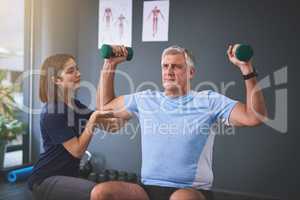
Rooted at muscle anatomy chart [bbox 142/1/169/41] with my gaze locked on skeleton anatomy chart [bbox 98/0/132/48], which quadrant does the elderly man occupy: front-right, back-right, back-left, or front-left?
back-left

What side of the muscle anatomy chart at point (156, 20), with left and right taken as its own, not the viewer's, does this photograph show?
front

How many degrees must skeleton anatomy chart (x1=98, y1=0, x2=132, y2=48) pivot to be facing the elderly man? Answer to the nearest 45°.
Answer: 0° — it already faces them

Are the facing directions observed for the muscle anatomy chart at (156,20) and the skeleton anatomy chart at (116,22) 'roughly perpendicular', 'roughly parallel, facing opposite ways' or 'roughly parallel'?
roughly parallel

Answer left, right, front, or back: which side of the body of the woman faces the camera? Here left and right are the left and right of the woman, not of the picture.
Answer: right

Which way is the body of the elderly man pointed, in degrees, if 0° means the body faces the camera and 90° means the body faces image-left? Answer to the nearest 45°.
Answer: approximately 45°

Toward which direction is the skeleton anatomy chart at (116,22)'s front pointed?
toward the camera

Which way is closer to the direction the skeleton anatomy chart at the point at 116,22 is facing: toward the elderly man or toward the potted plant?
the elderly man

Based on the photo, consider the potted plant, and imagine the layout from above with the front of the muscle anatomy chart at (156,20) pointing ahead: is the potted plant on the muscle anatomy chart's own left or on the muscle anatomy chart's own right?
on the muscle anatomy chart's own right

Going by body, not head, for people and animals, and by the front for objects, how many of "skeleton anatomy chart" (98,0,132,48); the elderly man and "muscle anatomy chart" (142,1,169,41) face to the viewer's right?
0

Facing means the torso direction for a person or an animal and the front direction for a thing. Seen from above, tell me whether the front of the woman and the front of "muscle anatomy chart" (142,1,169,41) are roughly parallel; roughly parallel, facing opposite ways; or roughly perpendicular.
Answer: roughly perpendicular

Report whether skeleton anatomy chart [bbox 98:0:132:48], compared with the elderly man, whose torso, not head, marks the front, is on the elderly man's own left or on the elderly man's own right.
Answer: on the elderly man's own right

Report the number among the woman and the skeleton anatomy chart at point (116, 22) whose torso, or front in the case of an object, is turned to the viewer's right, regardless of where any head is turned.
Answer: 1

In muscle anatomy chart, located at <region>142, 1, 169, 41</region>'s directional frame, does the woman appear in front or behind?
in front

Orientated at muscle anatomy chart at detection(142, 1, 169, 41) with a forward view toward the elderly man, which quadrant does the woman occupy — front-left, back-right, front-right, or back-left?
front-right
